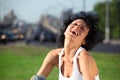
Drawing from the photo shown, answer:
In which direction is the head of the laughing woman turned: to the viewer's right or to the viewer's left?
to the viewer's left

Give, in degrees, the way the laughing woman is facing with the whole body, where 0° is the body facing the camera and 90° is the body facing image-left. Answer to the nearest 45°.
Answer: approximately 45°

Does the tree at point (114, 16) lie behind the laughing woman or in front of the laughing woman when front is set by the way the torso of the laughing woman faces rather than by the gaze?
behind
